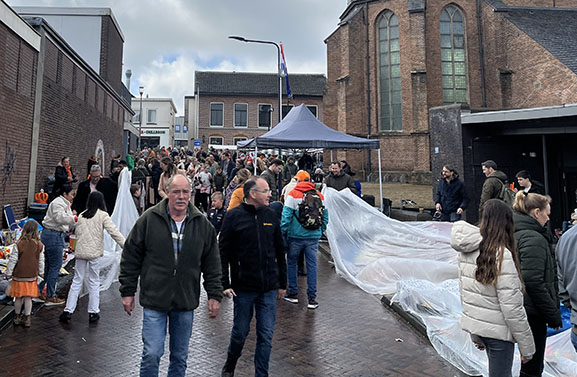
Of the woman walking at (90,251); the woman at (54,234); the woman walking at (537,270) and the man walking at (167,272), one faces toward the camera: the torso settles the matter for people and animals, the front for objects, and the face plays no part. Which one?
the man walking

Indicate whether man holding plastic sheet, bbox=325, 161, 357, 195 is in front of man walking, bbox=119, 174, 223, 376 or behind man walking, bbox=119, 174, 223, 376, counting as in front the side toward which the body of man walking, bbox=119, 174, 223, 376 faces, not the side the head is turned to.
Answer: behind

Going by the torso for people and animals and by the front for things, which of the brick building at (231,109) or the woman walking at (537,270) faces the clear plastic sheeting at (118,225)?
the brick building

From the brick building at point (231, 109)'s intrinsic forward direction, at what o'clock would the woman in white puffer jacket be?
The woman in white puffer jacket is roughly at 12 o'clock from the brick building.

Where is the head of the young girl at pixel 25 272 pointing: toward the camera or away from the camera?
away from the camera

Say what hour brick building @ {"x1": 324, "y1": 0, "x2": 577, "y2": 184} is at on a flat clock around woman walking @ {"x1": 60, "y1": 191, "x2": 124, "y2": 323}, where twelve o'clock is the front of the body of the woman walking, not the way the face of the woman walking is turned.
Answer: The brick building is roughly at 2 o'clock from the woman walking.

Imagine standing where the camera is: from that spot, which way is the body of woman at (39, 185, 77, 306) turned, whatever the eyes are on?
to the viewer's right

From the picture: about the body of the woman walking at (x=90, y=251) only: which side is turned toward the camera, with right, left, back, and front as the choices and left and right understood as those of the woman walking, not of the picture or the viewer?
back
